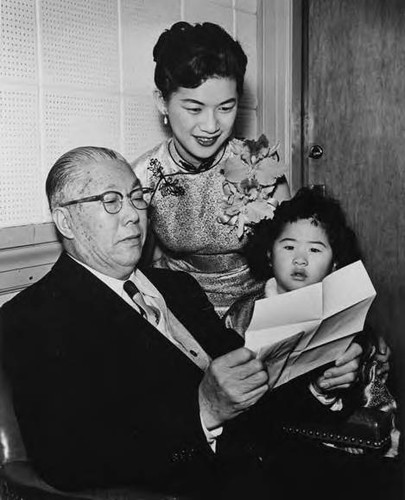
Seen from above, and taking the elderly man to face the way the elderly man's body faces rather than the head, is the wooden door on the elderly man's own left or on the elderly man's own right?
on the elderly man's own left

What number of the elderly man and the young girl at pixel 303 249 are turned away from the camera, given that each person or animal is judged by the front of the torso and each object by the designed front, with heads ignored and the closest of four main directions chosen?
0

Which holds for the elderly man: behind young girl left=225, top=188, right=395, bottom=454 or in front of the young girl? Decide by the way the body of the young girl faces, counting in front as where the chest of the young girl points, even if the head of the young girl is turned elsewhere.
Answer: in front

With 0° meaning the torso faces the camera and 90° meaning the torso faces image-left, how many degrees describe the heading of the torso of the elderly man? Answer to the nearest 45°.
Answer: approximately 315°

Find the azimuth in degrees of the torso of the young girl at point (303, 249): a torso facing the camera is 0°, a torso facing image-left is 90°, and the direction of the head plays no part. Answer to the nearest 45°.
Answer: approximately 0°

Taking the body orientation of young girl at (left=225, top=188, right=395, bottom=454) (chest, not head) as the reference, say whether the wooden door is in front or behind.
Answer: behind

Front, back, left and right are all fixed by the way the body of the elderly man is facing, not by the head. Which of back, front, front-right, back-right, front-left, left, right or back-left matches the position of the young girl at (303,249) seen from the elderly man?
left
